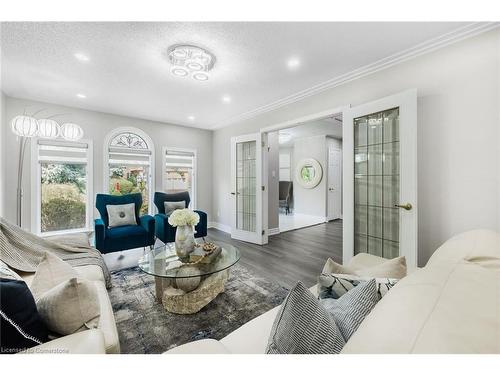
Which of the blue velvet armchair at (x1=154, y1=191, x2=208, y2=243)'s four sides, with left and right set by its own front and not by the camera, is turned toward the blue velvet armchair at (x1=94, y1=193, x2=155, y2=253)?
right

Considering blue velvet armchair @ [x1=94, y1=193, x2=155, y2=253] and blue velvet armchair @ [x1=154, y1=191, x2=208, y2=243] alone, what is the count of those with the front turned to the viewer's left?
0

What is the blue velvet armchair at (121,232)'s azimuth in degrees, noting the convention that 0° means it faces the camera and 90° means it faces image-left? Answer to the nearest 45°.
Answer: approximately 315°

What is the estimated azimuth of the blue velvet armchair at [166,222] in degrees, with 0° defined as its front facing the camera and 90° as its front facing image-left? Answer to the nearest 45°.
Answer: approximately 315°

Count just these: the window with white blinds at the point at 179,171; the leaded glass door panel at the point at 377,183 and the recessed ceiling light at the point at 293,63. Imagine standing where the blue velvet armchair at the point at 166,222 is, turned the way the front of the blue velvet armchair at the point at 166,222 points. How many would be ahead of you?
2

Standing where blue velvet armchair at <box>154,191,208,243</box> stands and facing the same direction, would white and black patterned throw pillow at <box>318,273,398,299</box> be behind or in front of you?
in front

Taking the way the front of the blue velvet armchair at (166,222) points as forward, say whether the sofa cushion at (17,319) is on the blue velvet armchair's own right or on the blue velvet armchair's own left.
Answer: on the blue velvet armchair's own right

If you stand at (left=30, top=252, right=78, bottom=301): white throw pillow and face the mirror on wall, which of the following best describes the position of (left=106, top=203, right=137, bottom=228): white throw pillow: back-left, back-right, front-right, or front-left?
front-left

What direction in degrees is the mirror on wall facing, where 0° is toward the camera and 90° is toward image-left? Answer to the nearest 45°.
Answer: approximately 45°

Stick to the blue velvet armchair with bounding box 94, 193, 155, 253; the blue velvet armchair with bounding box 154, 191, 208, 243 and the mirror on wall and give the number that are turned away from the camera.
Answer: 0

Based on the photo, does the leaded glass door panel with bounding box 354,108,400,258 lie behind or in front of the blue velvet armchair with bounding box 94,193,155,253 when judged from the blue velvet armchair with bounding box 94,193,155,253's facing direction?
in front

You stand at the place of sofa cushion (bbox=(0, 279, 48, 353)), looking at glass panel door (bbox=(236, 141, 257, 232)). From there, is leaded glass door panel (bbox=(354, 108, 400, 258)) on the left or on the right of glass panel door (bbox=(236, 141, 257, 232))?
right
